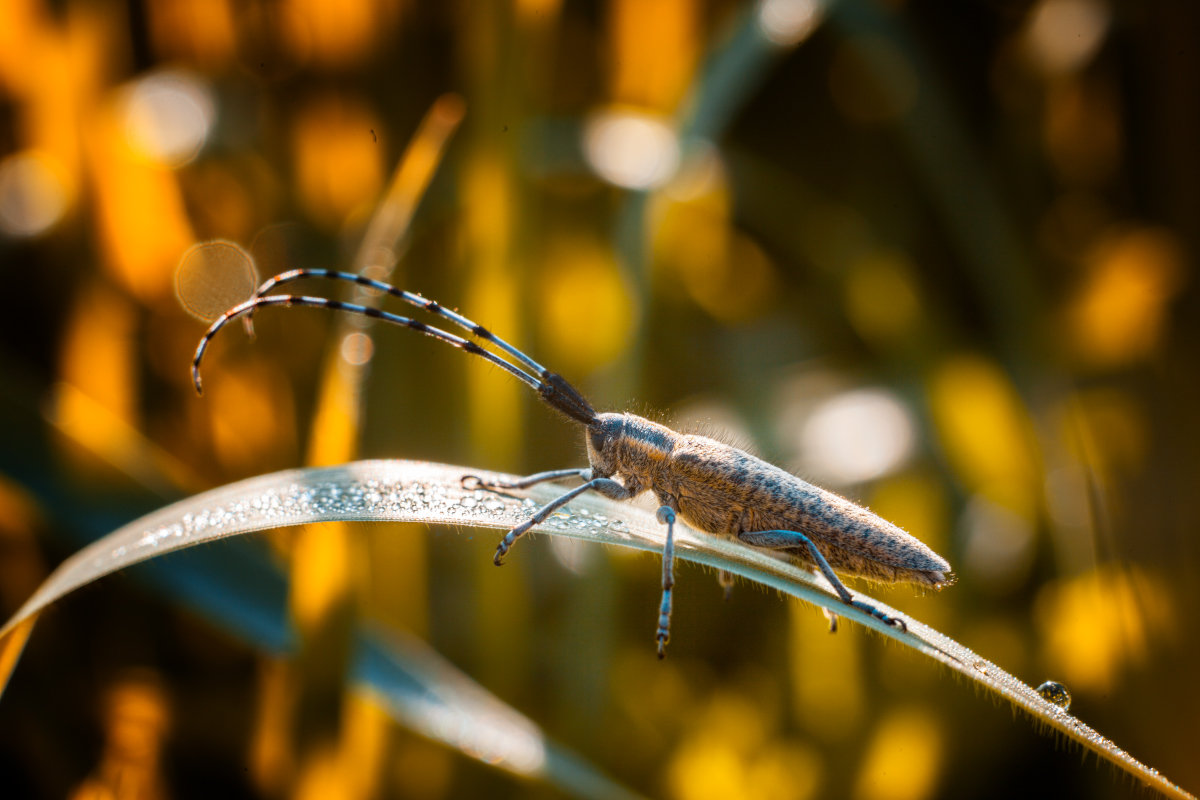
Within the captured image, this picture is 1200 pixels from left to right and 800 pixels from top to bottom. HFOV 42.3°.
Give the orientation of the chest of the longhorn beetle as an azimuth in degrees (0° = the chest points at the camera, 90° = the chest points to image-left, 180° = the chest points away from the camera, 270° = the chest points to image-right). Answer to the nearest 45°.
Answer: approximately 90°
